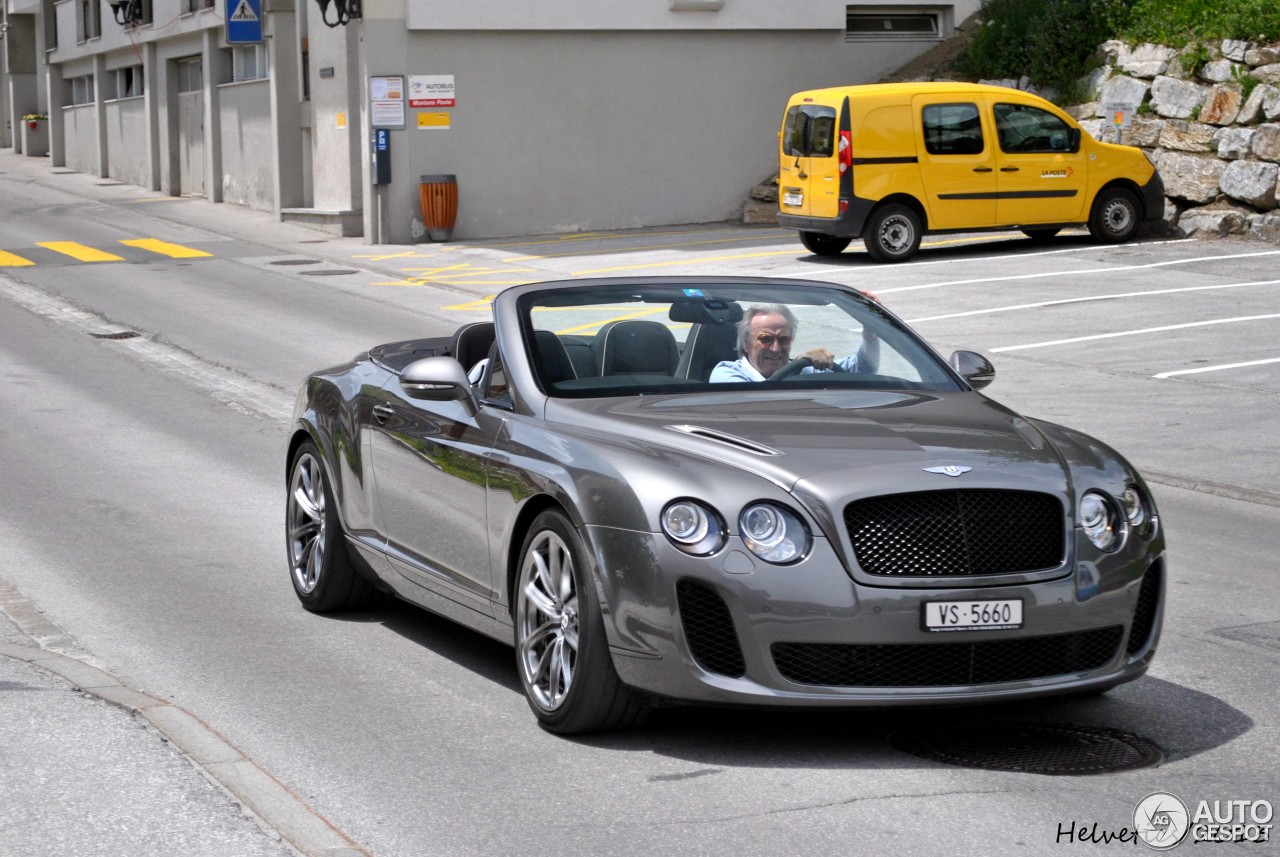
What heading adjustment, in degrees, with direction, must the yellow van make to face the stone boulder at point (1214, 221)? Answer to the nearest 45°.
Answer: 0° — it already faces it

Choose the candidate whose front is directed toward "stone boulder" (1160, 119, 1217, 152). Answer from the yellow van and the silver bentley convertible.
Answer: the yellow van

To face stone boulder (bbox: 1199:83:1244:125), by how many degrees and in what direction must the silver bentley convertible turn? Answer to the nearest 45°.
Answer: approximately 135° to its left

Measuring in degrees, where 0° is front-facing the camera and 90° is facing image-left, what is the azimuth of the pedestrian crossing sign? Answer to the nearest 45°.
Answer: approximately 0°

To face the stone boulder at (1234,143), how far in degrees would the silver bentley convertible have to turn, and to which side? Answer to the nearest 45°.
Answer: approximately 135° to its left

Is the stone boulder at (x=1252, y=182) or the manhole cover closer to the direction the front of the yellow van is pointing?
the stone boulder

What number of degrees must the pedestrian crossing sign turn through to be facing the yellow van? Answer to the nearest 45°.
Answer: approximately 45° to its left

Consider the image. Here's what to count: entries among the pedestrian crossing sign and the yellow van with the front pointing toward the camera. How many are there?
1

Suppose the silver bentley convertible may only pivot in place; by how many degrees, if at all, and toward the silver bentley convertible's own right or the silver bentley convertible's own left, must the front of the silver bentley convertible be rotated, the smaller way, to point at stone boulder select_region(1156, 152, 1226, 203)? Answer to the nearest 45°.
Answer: approximately 135° to the silver bentley convertible's own left

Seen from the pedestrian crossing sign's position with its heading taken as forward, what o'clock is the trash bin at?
The trash bin is roughly at 11 o'clock from the pedestrian crossing sign.

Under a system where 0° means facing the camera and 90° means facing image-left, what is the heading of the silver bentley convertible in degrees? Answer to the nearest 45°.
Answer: approximately 315°

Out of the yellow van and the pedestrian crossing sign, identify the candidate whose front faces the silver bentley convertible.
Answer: the pedestrian crossing sign

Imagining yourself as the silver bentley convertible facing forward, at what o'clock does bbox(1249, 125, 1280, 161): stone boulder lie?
The stone boulder is roughly at 8 o'clock from the silver bentley convertible.

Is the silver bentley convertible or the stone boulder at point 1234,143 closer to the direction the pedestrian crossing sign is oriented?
the silver bentley convertible

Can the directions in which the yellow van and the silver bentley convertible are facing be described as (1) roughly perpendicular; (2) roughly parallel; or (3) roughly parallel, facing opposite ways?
roughly perpendicular
